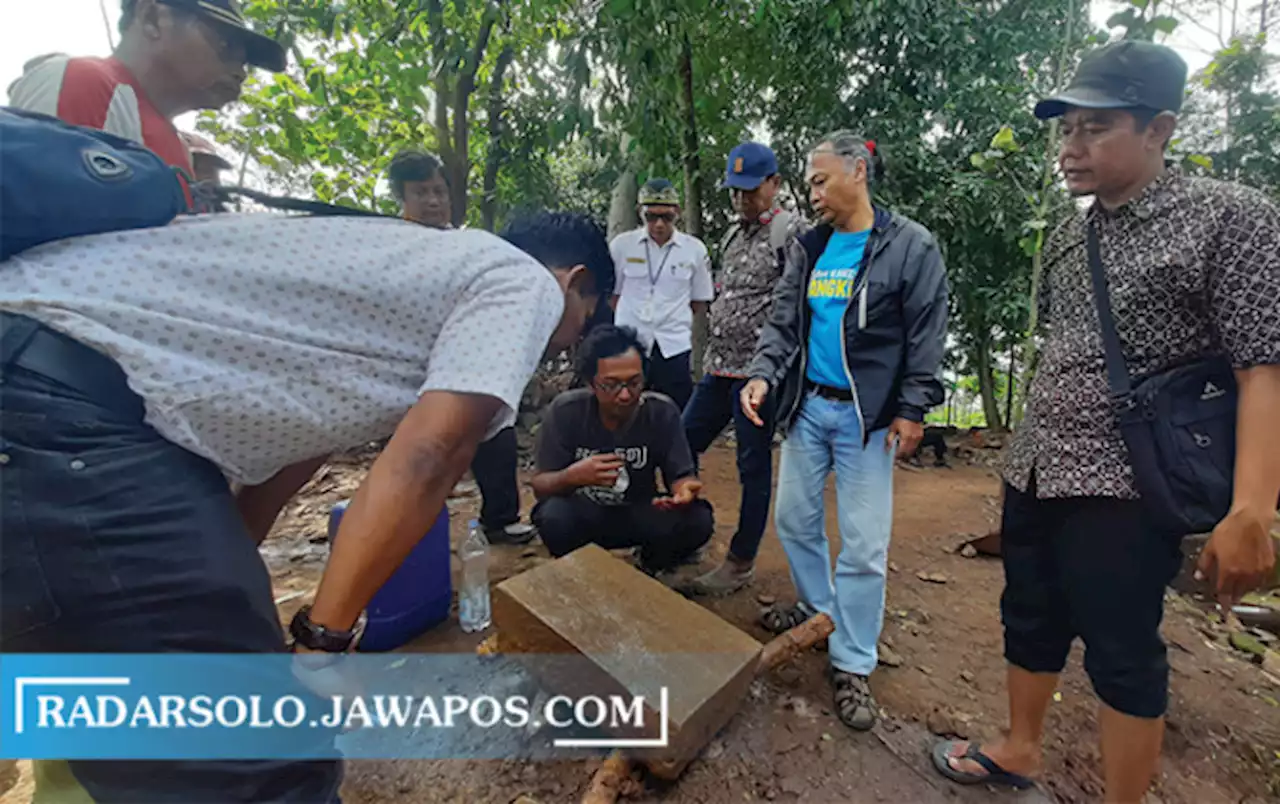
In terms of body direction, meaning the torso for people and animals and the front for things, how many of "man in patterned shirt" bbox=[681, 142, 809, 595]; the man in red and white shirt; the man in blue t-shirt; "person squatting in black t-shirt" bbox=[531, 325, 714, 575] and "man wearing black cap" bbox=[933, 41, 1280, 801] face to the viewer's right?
1

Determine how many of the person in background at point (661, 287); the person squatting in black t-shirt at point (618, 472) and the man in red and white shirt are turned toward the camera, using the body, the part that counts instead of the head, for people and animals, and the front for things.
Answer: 2

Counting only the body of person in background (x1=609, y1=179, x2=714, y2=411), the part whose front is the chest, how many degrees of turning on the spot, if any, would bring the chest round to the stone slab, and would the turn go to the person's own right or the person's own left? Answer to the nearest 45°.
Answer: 0° — they already face it

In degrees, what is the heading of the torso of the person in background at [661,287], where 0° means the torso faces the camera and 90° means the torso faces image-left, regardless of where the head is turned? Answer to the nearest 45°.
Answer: approximately 0°

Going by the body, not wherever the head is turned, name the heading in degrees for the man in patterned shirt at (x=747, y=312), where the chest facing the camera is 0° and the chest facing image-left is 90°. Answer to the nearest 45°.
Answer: approximately 45°

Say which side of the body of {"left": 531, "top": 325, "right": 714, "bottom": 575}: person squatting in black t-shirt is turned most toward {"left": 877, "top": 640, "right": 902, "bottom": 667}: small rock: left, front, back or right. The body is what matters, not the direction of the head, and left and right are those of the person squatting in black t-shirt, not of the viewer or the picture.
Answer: left

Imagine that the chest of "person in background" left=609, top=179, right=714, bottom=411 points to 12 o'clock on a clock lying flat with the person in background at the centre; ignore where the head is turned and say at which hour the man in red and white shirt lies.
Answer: The man in red and white shirt is roughly at 1 o'clock from the person in background.

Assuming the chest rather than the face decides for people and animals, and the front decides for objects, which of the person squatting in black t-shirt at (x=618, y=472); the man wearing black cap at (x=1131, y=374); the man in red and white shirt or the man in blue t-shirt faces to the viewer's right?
the man in red and white shirt

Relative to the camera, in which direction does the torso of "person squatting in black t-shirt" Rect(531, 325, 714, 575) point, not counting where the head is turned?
toward the camera

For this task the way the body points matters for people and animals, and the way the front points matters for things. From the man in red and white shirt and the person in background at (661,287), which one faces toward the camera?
the person in background

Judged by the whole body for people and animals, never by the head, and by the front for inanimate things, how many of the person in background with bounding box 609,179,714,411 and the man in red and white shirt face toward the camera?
1

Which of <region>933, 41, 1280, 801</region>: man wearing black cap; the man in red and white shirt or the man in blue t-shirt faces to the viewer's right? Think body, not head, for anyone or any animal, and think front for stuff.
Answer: the man in red and white shirt

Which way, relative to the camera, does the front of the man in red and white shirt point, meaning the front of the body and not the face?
to the viewer's right

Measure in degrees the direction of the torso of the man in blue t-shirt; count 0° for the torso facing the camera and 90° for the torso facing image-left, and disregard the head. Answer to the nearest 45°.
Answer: approximately 45°

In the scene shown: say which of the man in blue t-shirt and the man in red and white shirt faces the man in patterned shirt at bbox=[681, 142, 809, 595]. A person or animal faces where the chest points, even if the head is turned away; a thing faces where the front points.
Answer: the man in red and white shirt

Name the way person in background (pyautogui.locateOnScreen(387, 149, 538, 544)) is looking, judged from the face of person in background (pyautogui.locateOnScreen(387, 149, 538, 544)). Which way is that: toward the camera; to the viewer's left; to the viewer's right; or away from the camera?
toward the camera
